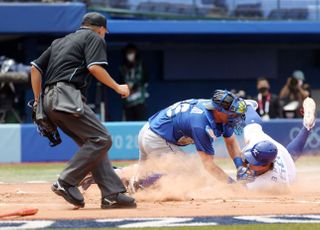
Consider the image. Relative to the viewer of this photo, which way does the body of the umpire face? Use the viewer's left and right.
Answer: facing away from the viewer and to the right of the viewer

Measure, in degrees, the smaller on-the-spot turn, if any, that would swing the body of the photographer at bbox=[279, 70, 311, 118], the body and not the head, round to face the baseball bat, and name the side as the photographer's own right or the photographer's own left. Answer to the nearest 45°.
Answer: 0° — they already face it

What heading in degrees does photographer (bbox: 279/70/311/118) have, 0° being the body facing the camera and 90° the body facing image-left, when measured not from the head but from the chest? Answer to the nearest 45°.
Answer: approximately 0°

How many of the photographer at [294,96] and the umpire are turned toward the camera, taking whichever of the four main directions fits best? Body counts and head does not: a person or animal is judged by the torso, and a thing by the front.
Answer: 1

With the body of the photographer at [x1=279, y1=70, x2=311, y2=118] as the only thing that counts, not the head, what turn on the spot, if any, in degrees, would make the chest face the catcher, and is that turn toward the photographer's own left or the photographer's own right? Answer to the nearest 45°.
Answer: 0° — they already face them
